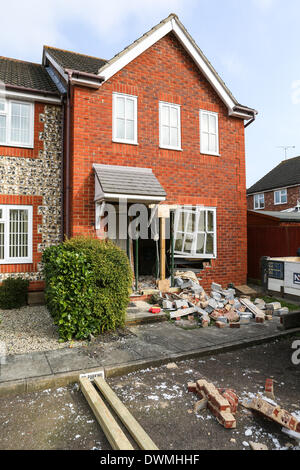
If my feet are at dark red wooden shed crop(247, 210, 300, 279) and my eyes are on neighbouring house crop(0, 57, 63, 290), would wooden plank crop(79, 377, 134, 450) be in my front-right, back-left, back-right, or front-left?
front-left

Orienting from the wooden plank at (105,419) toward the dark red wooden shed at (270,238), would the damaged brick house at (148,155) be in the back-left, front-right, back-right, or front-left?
front-left

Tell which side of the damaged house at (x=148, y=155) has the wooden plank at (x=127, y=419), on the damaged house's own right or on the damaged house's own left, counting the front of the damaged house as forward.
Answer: on the damaged house's own right

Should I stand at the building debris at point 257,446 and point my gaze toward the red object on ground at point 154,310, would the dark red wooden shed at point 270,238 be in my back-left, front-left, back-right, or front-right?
front-right

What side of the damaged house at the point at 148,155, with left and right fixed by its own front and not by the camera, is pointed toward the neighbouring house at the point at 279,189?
left

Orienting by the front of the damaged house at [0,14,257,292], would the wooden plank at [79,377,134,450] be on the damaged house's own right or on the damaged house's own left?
on the damaged house's own right

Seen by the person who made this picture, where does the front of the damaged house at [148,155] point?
facing the viewer and to the right of the viewer
